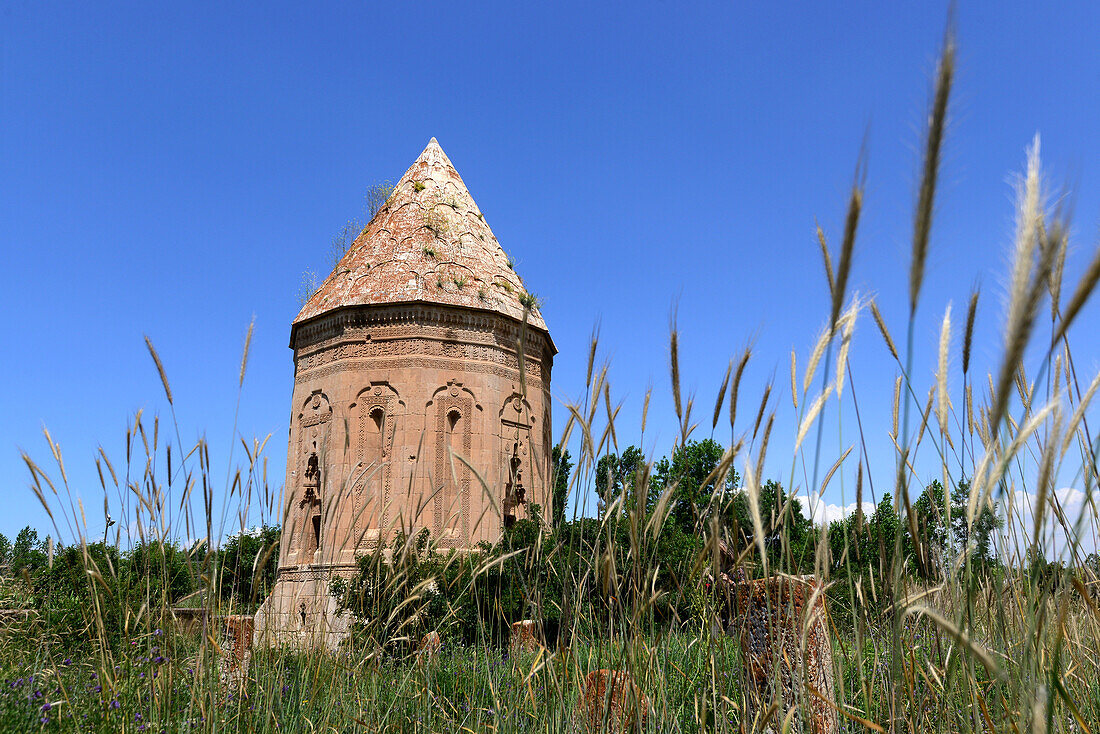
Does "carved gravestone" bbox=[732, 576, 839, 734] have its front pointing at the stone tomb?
no

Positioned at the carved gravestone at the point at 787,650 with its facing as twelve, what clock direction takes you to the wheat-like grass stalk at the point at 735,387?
The wheat-like grass stalk is roughly at 12 o'clock from the carved gravestone.

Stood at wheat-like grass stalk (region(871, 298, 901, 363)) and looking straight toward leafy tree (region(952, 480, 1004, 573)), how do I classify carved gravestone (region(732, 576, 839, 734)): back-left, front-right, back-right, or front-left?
front-left

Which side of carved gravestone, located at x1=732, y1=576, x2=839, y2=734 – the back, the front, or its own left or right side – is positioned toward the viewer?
front

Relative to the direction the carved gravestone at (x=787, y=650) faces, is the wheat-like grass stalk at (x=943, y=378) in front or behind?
in front

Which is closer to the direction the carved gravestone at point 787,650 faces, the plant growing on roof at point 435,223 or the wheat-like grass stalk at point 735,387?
the wheat-like grass stalk

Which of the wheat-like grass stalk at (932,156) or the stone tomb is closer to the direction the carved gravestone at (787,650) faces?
the wheat-like grass stalk

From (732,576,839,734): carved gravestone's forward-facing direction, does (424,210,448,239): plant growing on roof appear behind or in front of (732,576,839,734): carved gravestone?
behind

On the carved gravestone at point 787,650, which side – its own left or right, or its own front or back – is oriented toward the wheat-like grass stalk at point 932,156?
front
